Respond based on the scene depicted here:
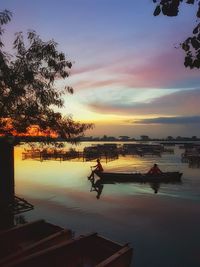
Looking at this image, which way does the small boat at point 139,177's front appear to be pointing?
to the viewer's left

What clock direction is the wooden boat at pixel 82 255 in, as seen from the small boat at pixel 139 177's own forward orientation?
The wooden boat is roughly at 9 o'clock from the small boat.

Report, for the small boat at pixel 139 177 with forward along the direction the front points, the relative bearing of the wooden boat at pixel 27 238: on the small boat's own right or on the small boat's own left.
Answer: on the small boat's own left
